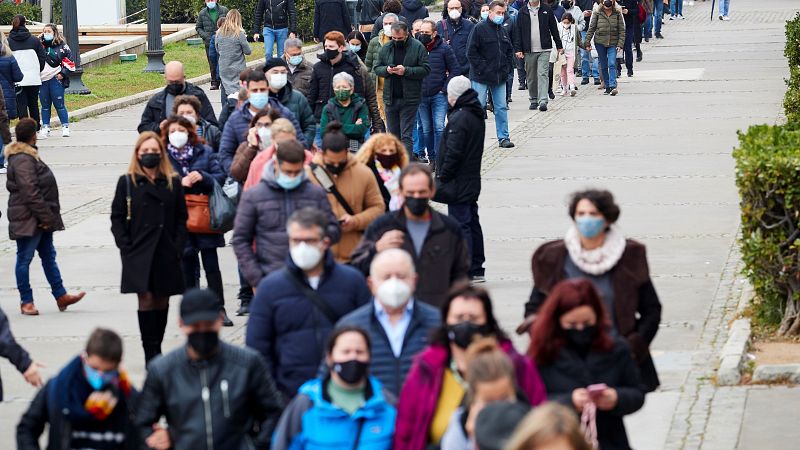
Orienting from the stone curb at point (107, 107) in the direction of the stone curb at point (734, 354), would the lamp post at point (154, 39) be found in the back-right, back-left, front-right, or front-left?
back-left

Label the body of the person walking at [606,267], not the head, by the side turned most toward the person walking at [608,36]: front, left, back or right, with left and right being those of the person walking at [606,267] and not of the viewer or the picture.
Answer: back

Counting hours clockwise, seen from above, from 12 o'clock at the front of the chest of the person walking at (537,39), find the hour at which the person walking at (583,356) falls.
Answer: the person walking at (583,356) is roughly at 12 o'clock from the person walking at (537,39).

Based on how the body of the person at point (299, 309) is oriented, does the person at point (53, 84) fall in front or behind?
behind

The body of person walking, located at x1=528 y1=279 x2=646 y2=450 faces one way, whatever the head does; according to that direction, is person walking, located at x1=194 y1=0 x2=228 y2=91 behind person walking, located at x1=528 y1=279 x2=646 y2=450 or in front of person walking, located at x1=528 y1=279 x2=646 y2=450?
behind

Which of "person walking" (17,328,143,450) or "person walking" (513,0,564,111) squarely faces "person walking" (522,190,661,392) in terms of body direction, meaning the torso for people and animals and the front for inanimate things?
"person walking" (513,0,564,111)

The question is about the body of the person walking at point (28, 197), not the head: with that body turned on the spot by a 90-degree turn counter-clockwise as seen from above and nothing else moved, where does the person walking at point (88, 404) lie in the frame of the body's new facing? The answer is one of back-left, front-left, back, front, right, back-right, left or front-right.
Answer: back

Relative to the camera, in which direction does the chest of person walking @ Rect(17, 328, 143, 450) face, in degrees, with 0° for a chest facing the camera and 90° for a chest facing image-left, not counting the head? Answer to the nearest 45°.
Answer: approximately 0°

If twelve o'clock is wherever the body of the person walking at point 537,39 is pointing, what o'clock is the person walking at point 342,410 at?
the person walking at point 342,410 is roughly at 12 o'clock from the person walking at point 537,39.

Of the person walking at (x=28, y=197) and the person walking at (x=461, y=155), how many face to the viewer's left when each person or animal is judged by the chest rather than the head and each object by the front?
1

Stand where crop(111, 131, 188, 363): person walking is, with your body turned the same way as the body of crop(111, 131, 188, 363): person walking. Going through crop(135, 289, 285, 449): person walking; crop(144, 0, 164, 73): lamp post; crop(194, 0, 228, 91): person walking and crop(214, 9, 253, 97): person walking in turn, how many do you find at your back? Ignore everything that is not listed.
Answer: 3
